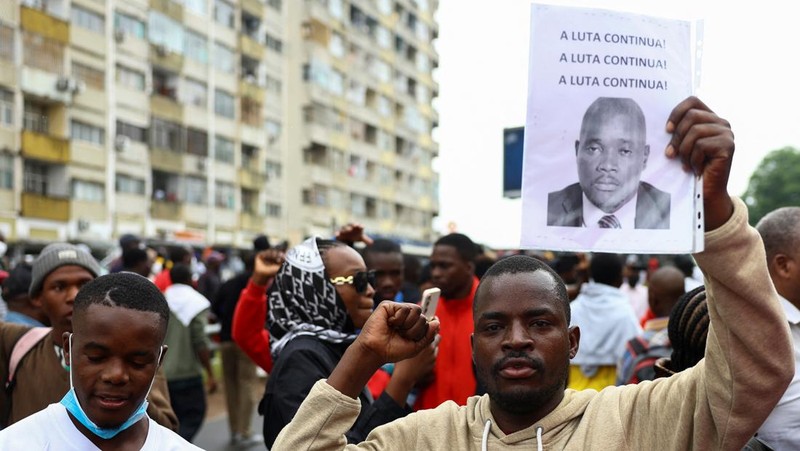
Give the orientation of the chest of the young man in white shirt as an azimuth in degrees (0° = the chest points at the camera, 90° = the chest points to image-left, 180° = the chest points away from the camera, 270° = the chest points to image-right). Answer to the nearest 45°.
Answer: approximately 0°

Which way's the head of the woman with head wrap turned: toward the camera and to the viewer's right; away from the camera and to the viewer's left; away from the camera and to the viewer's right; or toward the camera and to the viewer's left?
toward the camera and to the viewer's right

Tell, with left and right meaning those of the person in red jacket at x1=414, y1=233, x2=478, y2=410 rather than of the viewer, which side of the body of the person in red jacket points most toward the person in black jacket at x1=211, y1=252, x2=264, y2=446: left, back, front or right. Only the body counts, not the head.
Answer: right

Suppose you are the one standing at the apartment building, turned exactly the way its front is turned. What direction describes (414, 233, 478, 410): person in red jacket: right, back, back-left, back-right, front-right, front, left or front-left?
front-right
